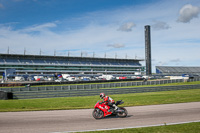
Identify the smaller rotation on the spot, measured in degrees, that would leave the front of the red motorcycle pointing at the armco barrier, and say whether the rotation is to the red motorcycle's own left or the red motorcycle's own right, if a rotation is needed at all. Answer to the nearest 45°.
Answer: approximately 90° to the red motorcycle's own right

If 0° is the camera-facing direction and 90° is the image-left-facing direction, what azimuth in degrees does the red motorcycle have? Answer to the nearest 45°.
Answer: approximately 90°
